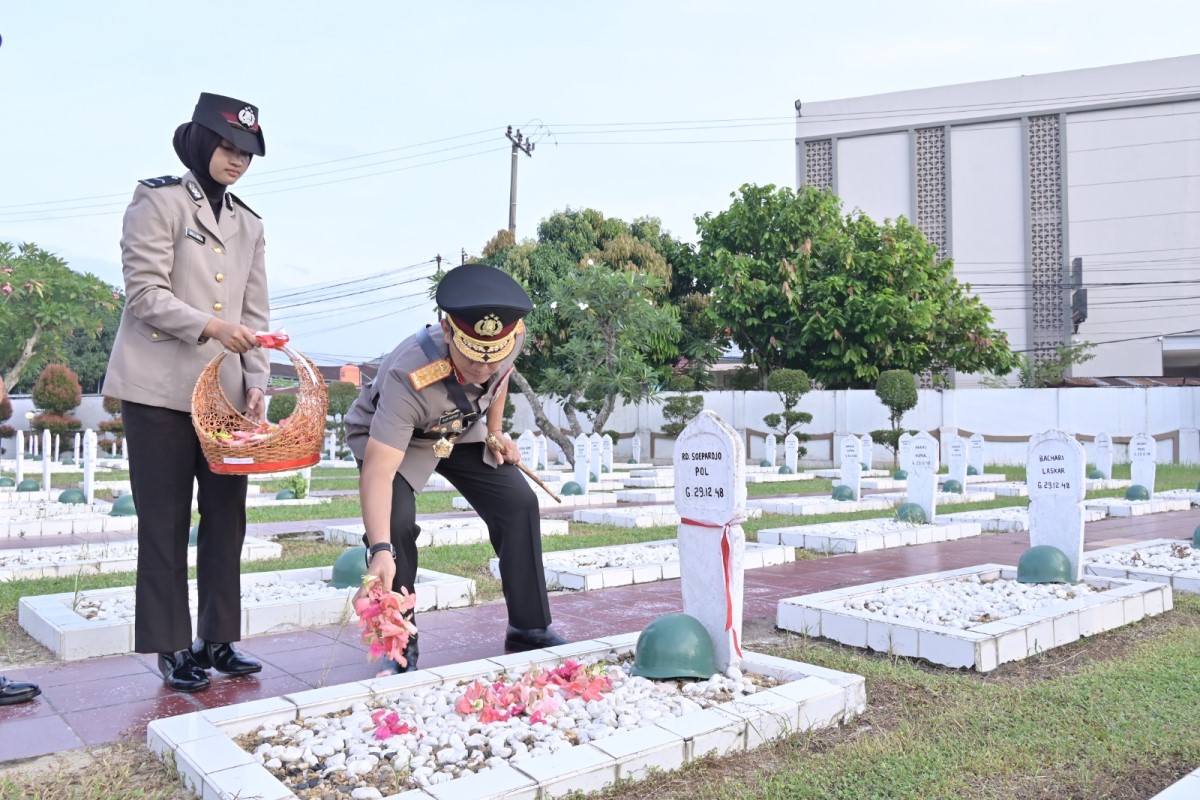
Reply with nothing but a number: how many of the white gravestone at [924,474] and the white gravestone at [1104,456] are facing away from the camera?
0

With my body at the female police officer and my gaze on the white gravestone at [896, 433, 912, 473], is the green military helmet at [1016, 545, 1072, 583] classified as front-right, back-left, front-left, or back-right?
front-right

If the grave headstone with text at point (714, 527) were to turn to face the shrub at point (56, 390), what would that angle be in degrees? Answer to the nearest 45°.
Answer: approximately 90° to its right

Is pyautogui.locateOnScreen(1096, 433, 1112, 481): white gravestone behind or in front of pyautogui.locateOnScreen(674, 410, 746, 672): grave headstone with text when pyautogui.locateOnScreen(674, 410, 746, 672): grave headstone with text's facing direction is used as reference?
behind

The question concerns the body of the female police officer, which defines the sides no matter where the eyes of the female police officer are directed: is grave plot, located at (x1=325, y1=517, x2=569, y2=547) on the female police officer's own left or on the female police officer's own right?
on the female police officer's own left

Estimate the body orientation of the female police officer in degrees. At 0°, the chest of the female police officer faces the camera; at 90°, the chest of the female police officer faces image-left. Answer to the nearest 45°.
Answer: approximately 315°

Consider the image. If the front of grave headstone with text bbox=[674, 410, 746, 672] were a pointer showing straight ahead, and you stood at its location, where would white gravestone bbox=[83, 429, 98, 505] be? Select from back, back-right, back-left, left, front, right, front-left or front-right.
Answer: right

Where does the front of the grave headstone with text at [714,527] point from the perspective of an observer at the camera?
facing the viewer and to the left of the viewer

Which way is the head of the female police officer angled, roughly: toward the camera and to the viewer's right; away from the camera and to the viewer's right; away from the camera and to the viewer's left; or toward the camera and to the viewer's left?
toward the camera and to the viewer's right

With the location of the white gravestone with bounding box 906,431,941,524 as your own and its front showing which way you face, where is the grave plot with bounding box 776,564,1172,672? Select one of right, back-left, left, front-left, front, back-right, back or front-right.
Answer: front-left
